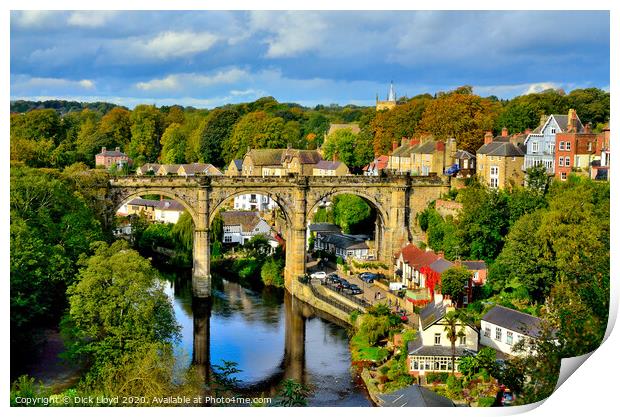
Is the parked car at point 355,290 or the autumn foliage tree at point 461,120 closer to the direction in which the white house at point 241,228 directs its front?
the parked car

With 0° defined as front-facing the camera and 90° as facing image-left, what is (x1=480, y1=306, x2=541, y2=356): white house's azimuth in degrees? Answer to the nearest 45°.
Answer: approximately 45°

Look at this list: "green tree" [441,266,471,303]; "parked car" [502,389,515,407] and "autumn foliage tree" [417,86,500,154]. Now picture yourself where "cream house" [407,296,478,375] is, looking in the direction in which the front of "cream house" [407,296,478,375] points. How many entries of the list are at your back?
2

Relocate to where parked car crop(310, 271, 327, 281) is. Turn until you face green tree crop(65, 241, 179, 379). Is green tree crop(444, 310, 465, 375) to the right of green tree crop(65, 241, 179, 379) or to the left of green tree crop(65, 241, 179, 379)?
left
